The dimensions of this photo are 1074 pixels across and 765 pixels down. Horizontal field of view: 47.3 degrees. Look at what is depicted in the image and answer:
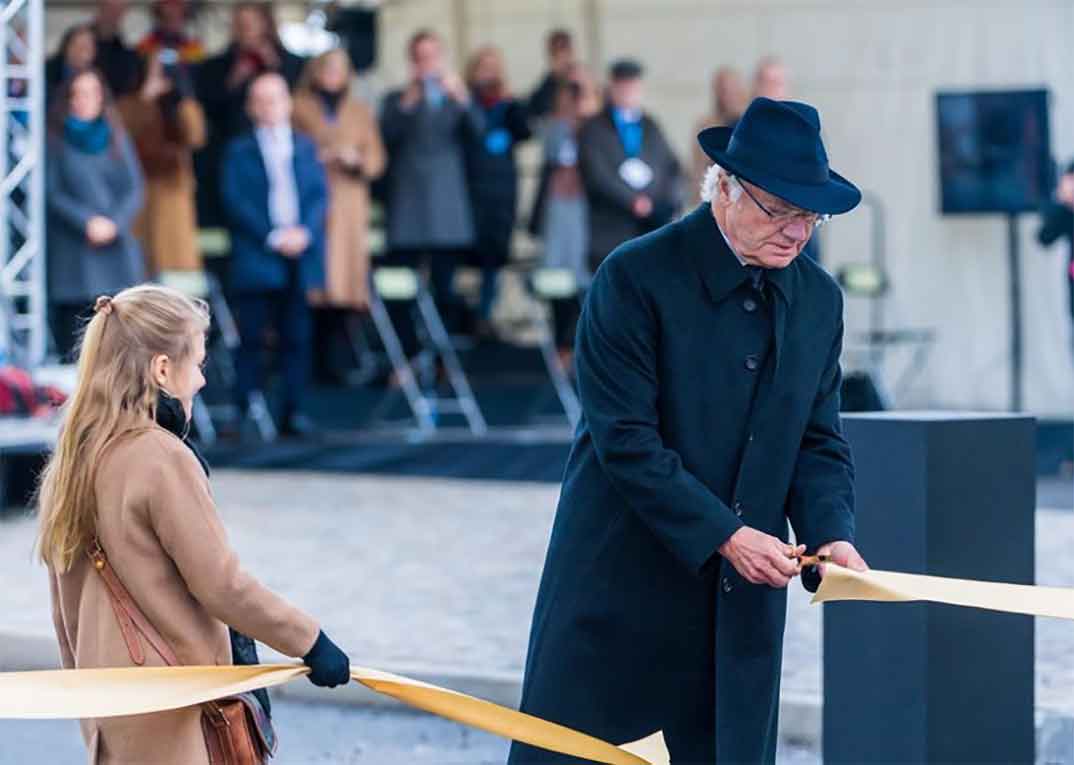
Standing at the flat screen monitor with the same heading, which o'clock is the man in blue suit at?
The man in blue suit is roughly at 2 o'clock from the flat screen monitor.

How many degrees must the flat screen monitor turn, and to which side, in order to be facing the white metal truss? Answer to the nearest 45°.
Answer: approximately 45° to its right

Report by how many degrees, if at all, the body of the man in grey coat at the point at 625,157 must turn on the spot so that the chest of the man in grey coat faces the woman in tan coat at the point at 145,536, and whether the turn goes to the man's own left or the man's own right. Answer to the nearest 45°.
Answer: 0° — they already face them

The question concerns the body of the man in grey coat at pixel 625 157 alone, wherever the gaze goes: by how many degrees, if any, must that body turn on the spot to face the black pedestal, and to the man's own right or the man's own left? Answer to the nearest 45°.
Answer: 0° — they already face it

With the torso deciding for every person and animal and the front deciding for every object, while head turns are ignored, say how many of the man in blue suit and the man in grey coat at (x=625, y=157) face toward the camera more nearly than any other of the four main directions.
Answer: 2

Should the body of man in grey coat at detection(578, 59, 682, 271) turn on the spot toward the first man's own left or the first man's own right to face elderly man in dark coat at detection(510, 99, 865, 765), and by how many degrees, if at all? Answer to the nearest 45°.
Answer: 0° — they already face them

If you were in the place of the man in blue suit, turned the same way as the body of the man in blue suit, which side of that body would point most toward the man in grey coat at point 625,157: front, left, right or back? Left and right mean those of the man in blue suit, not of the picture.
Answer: left

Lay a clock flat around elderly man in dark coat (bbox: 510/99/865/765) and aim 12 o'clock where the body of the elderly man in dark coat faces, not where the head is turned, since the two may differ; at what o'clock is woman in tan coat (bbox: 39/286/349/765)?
The woman in tan coat is roughly at 4 o'clock from the elderly man in dark coat.
